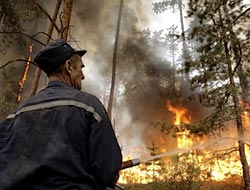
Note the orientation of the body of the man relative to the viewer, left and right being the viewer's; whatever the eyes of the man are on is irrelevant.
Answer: facing away from the viewer and to the right of the viewer
